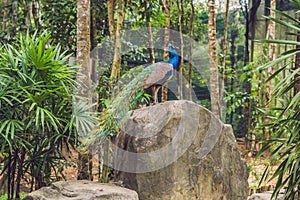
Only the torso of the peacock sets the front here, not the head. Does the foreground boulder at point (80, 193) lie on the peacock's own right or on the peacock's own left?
on the peacock's own right

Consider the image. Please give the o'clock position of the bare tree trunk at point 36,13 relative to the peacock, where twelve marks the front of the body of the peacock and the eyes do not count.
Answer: The bare tree trunk is roughly at 8 o'clock from the peacock.

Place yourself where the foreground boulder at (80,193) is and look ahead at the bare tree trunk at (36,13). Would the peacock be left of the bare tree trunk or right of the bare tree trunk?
right

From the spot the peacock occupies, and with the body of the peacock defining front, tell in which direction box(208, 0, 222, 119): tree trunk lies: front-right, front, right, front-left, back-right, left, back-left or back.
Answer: front-left

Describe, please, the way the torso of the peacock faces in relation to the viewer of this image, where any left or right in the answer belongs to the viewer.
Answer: facing to the right of the viewer

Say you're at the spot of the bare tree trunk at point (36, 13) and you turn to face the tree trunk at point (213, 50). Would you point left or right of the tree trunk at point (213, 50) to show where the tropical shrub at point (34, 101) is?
right
